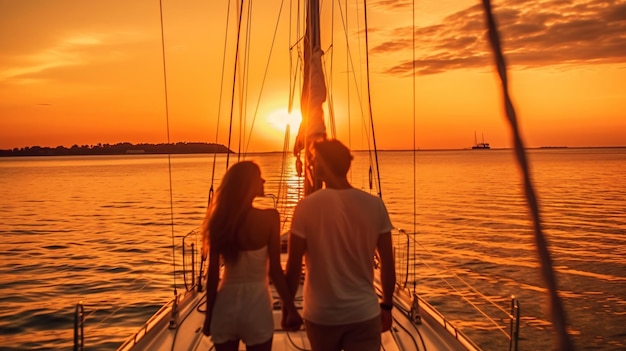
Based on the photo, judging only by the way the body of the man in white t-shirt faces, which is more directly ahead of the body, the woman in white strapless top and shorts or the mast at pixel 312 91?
the mast

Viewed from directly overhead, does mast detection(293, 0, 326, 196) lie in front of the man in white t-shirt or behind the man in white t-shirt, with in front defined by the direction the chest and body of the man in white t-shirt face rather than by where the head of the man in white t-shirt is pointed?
in front

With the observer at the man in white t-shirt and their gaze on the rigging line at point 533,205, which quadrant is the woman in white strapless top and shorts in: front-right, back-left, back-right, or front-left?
back-right

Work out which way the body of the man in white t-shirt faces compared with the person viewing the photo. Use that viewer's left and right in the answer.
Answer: facing away from the viewer

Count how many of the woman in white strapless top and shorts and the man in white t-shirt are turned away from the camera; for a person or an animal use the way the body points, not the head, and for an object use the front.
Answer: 2

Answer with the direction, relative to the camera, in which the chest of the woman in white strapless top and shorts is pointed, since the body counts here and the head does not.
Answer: away from the camera

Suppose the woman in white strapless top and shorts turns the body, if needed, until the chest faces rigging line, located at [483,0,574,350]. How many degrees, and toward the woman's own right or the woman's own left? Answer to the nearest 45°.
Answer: approximately 180°

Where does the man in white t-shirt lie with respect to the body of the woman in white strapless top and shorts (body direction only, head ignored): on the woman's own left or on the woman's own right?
on the woman's own right

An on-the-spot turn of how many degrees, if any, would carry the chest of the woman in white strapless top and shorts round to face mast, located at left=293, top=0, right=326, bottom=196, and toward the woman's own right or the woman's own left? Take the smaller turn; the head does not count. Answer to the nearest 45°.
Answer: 0° — they already face it

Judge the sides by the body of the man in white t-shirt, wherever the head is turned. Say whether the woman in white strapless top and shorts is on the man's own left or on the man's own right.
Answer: on the man's own left
